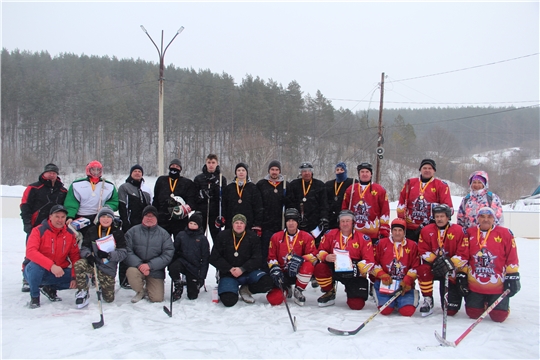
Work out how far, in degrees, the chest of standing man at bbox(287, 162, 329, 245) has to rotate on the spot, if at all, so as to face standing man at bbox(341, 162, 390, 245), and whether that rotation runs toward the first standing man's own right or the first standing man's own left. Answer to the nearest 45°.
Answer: approximately 90° to the first standing man's own left

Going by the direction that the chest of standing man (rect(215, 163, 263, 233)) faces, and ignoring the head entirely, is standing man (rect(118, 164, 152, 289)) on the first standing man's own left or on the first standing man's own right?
on the first standing man's own right

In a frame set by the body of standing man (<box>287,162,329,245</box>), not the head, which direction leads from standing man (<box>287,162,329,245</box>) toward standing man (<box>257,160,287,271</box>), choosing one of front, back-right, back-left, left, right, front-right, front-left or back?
right

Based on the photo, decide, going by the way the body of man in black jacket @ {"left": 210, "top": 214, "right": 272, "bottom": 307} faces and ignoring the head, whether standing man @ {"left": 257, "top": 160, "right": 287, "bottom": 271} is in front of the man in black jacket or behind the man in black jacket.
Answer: behind

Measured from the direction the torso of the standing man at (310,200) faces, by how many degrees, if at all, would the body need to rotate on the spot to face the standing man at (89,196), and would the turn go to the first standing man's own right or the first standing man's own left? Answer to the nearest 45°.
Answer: approximately 90° to the first standing man's own right

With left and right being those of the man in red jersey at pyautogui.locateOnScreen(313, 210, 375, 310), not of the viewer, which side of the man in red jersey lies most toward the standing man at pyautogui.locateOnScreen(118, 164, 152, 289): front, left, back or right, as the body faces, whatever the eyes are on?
right

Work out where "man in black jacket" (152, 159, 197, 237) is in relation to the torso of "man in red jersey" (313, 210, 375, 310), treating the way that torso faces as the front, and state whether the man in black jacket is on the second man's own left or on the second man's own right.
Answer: on the second man's own right

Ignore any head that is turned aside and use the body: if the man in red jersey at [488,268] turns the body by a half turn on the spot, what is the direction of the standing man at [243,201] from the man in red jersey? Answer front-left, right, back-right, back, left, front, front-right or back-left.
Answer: left
